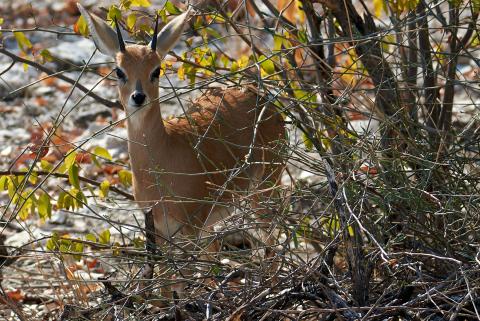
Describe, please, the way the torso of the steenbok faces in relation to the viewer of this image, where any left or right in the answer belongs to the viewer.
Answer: facing the viewer and to the left of the viewer
